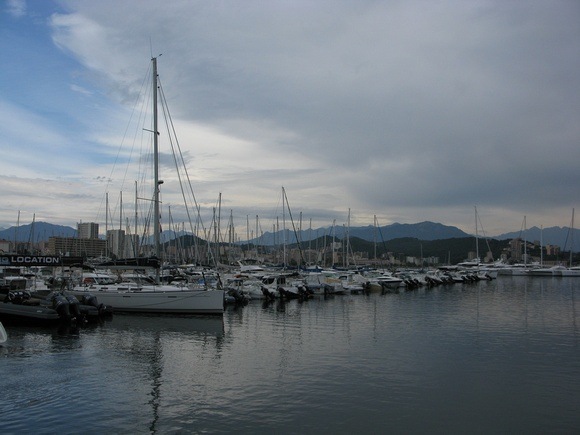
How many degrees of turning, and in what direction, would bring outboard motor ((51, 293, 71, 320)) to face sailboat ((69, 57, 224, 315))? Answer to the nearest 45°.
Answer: approximately 135° to its right

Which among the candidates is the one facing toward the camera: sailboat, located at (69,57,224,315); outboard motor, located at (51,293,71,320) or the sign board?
the sign board

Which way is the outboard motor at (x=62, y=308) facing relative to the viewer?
to the viewer's left

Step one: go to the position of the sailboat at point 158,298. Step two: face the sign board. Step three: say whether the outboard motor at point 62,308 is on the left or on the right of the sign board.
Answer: left

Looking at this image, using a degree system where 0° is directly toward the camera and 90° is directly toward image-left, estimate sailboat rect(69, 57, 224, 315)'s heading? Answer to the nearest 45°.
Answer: approximately 270°

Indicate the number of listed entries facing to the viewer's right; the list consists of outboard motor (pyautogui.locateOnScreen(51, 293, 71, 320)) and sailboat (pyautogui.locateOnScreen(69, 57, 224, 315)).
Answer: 1

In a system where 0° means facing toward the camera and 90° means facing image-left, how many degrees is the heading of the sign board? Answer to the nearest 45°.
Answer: approximately 0°

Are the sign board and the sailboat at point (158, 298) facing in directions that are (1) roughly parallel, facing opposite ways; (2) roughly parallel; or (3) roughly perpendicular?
roughly perpendicular

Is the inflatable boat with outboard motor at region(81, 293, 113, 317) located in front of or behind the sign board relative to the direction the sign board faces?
in front

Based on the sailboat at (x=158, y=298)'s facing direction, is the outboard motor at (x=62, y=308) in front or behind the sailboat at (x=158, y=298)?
behind
